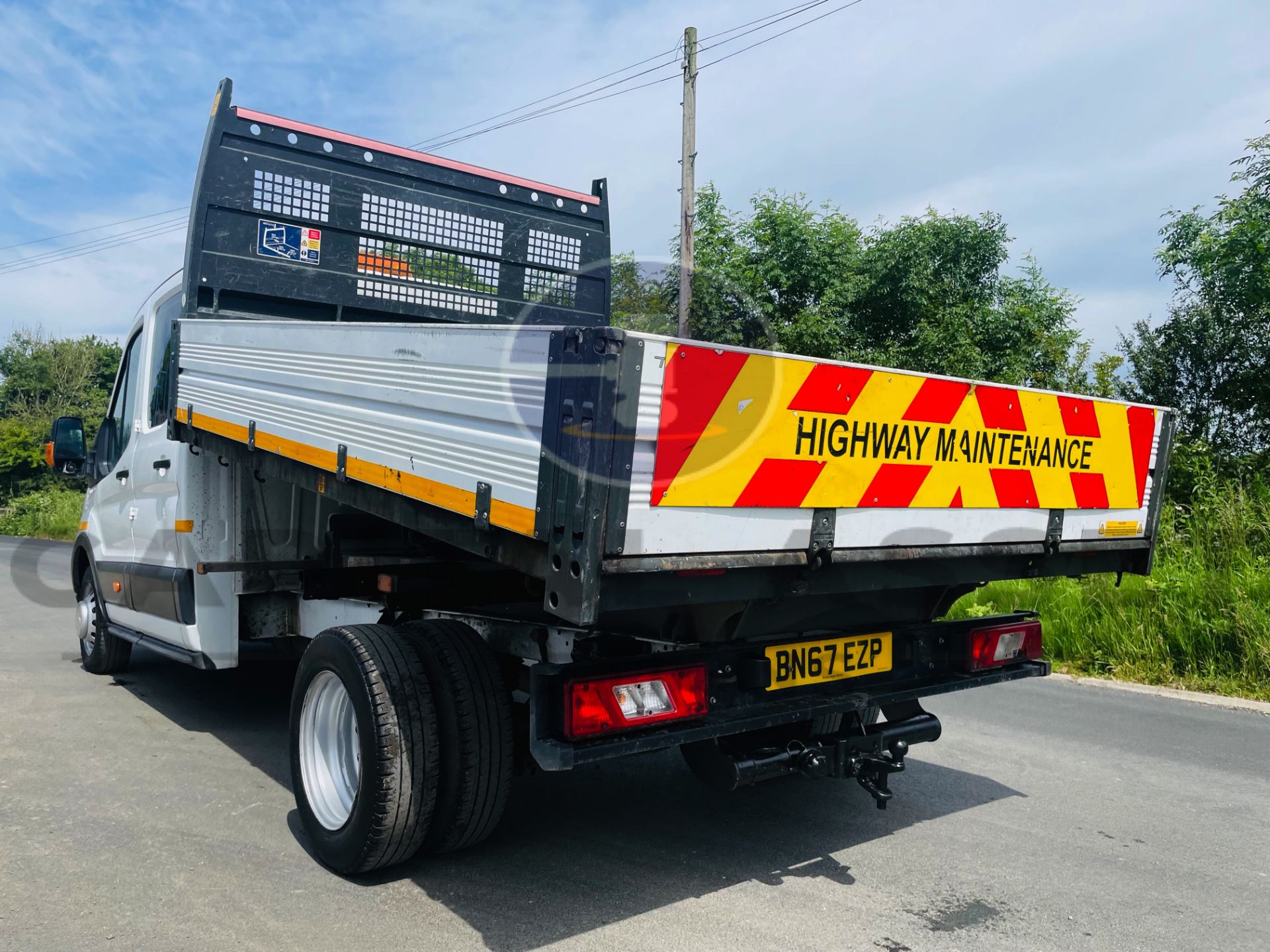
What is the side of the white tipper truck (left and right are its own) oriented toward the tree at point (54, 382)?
front

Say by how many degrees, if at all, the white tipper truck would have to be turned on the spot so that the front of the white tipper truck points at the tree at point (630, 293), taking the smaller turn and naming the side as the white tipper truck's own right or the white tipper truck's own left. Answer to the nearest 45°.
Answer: approximately 45° to the white tipper truck's own right

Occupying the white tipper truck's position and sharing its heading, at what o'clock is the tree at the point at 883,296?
The tree is roughly at 2 o'clock from the white tipper truck.

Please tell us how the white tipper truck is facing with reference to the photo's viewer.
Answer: facing away from the viewer and to the left of the viewer

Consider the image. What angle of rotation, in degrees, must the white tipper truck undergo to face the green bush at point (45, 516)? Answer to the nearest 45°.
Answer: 0° — it already faces it

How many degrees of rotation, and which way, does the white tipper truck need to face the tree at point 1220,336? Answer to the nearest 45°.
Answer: approximately 90° to its right
